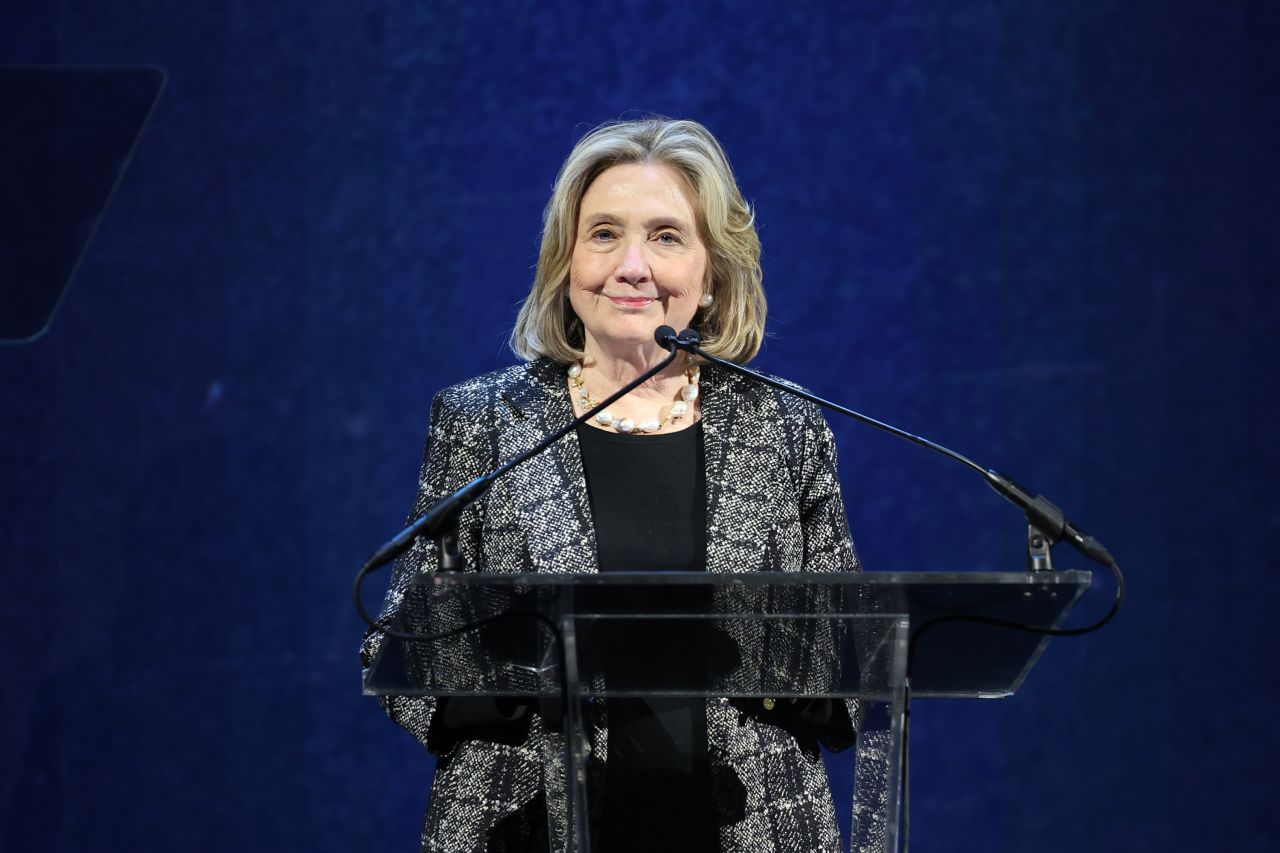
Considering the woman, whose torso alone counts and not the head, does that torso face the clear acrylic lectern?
yes

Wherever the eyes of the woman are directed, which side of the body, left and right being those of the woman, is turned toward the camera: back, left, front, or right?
front
